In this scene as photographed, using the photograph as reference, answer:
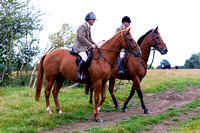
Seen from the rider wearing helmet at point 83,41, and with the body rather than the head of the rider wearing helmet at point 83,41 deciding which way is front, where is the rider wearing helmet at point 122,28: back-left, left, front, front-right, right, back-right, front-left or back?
front-left

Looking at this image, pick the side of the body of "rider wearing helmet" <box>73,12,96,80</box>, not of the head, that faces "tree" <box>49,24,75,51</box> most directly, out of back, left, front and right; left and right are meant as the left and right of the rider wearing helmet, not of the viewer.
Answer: left

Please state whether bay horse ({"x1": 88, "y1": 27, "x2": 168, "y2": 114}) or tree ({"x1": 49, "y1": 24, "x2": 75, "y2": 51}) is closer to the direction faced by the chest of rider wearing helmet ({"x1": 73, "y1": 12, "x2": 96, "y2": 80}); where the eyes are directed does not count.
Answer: the bay horse

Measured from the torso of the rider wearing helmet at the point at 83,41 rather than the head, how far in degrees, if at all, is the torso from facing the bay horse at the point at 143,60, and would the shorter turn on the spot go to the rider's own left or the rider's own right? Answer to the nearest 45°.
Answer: approximately 45° to the rider's own left

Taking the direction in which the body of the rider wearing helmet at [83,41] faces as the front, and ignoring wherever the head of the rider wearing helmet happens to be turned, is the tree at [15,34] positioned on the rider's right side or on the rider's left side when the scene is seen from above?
on the rider's left side

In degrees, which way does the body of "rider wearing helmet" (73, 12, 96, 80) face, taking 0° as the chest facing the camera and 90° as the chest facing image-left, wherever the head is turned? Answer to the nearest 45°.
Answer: approximately 270°
